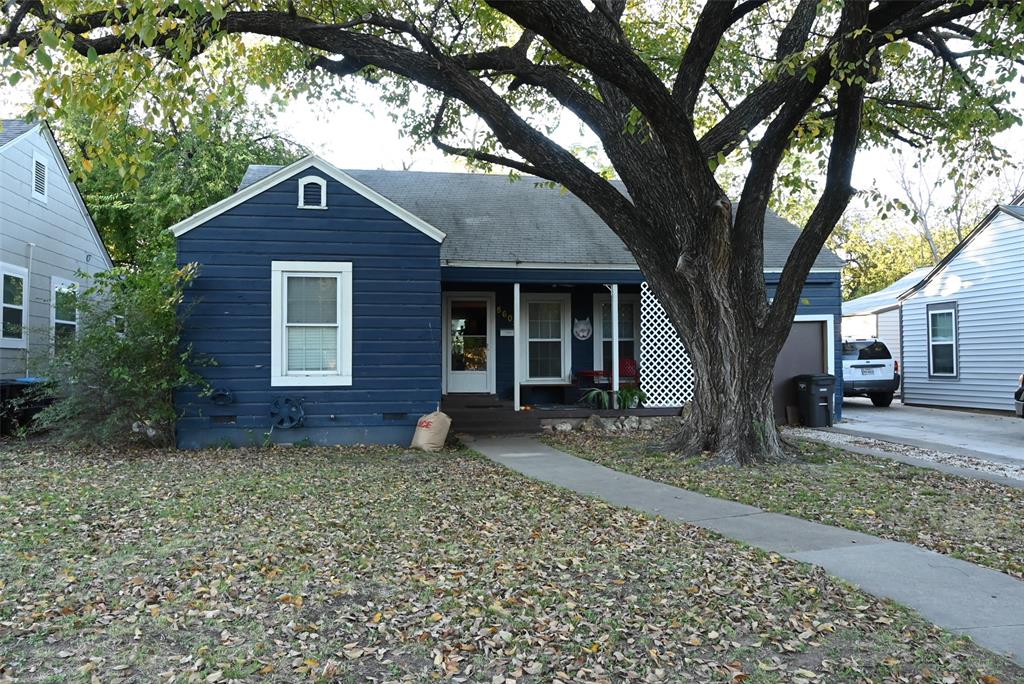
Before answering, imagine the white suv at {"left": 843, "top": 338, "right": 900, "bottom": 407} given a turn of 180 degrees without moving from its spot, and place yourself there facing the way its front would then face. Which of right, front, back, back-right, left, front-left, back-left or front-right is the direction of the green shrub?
front-right

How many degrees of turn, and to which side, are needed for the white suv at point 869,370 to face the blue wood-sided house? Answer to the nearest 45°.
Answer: approximately 135° to its left

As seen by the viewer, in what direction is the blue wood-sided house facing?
toward the camera

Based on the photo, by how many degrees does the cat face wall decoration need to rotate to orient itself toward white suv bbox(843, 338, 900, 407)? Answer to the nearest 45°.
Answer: approximately 135° to its left

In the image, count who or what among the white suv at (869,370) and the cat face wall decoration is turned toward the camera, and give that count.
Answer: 1

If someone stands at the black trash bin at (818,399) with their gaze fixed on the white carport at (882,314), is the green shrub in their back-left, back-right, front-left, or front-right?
back-left

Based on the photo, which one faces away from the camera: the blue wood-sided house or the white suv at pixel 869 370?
the white suv

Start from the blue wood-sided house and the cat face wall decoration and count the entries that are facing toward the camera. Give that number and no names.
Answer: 2

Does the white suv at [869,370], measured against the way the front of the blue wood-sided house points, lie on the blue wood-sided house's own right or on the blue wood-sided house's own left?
on the blue wood-sided house's own left

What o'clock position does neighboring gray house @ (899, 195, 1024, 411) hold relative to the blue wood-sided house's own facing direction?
The neighboring gray house is roughly at 8 o'clock from the blue wood-sided house.

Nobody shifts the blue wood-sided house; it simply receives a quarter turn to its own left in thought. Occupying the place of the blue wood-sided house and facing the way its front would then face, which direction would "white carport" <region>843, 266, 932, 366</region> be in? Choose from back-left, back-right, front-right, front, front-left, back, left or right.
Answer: front-left

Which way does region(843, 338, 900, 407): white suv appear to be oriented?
away from the camera

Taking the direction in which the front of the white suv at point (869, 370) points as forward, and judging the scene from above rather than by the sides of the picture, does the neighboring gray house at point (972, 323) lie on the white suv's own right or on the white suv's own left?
on the white suv's own right

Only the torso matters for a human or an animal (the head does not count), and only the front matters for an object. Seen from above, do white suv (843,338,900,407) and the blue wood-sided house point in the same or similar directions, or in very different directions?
very different directions
